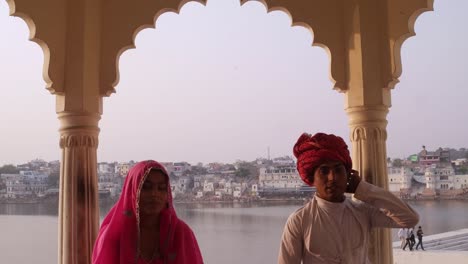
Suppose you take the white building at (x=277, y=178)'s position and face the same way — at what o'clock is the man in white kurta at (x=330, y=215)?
The man in white kurta is roughly at 12 o'clock from the white building.

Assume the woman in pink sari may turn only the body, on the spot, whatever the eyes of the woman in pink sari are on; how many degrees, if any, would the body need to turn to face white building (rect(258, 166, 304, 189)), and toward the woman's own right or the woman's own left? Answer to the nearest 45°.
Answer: approximately 180°

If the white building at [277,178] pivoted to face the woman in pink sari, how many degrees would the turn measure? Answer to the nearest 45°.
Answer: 0° — it already faces them

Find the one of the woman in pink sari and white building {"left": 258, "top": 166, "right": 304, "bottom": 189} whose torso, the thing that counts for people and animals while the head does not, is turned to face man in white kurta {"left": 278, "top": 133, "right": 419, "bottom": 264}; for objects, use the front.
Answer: the white building

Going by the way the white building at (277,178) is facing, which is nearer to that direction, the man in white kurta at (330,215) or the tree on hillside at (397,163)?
the man in white kurta

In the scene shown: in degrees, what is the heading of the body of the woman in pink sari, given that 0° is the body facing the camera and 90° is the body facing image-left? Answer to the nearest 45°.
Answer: approximately 0°

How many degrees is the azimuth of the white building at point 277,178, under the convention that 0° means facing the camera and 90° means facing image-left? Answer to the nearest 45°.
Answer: approximately 0°

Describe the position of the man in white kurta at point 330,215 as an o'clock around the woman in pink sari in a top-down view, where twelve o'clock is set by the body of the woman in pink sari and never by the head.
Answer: The man in white kurta is roughly at 9 o'clock from the woman in pink sari.

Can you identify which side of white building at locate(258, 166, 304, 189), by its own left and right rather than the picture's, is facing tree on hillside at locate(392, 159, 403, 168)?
left

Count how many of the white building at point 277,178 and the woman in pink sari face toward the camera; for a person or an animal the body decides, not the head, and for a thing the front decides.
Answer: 2
